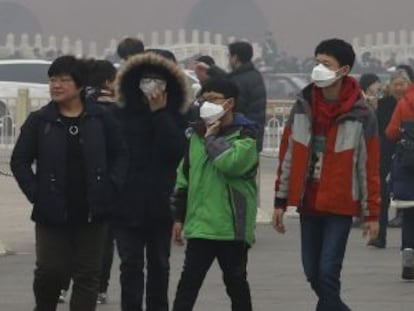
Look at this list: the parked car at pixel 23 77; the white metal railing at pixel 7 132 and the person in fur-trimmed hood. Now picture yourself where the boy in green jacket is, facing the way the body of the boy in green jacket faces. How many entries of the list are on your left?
0

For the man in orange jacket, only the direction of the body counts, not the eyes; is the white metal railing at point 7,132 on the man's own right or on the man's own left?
on the man's own right

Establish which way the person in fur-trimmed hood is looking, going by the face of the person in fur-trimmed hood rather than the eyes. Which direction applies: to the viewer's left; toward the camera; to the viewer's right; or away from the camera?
toward the camera

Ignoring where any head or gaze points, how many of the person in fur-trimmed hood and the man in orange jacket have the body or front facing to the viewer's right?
0

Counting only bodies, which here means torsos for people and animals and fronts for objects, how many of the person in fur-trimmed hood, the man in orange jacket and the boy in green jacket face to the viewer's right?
0

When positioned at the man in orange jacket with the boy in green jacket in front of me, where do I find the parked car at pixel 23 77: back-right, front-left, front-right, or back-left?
front-right

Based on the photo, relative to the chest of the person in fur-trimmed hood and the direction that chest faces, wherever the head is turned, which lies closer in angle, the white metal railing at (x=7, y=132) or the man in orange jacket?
the man in orange jacket

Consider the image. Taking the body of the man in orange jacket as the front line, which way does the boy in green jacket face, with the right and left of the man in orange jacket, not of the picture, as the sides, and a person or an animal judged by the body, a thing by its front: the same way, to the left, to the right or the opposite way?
the same way

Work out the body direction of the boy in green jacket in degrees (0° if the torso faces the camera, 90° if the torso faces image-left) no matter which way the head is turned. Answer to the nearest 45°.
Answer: approximately 45°

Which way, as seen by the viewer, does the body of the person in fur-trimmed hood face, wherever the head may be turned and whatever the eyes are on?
toward the camera

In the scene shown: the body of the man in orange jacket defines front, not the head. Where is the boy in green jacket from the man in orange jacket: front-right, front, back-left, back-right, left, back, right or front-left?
front-right

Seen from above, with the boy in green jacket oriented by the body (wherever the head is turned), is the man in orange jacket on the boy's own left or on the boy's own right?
on the boy's own left

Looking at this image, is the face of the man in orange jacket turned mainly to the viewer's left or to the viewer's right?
to the viewer's left

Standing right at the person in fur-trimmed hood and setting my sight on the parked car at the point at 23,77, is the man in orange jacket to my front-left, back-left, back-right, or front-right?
back-right

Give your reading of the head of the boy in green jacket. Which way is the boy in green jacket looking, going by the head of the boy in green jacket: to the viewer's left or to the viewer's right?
to the viewer's left

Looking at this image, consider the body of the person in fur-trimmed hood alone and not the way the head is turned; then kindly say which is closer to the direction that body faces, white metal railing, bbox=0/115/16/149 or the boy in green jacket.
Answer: the boy in green jacket
